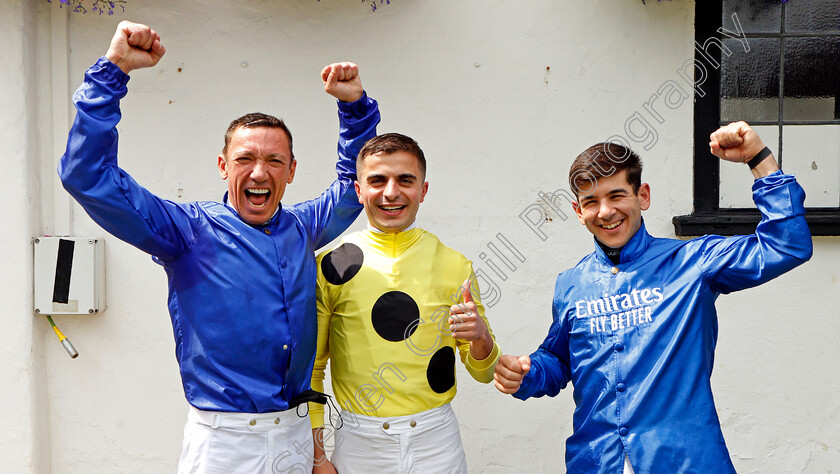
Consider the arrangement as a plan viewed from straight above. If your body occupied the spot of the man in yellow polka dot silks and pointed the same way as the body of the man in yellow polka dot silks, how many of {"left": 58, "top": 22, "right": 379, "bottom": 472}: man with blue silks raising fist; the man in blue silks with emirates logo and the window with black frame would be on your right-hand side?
1

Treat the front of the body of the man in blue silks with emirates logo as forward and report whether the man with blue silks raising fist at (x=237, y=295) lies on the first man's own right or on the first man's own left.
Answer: on the first man's own right

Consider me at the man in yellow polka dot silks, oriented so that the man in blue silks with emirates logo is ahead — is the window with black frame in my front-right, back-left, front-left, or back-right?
front-left

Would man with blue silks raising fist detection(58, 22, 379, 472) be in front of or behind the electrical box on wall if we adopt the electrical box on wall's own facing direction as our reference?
in front

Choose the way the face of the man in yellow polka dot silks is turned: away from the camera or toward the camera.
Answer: toward the camera

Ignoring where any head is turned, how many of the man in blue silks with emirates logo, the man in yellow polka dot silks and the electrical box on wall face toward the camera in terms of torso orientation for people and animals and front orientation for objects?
3

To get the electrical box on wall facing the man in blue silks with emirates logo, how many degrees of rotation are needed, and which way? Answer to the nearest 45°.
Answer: approximately 45° to its left

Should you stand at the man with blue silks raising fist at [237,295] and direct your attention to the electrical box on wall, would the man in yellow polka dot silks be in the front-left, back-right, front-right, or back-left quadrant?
back-right

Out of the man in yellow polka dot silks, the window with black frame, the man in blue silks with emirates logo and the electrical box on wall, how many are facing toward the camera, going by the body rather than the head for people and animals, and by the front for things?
4

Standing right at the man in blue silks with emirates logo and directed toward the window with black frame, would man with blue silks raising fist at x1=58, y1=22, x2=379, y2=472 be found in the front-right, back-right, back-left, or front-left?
back-left

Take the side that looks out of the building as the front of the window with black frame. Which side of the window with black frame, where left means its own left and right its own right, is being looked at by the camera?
front

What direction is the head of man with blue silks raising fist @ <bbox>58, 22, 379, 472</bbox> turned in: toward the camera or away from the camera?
toward the camera

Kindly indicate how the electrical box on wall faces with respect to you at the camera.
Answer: facing the viewer

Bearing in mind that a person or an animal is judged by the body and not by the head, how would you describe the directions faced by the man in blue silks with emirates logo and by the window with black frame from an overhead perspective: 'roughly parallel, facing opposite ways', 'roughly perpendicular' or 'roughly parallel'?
roughly parallel

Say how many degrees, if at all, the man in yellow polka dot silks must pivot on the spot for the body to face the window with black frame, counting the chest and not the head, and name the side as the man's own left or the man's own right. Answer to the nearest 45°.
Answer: approximately 135° to the man's own left

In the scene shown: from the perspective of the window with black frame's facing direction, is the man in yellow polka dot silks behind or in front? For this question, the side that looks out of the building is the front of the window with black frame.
in front

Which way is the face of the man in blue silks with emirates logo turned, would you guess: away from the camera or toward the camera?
toward the camera
